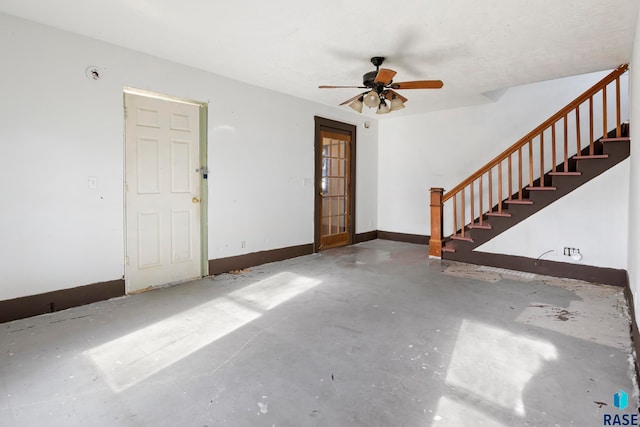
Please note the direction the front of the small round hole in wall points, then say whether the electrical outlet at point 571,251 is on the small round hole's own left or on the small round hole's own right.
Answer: on the small round hole's own left

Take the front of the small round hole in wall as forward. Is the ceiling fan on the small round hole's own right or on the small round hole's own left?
on the small round hole's own left

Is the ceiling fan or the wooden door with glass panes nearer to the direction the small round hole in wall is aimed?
the ceiling fan

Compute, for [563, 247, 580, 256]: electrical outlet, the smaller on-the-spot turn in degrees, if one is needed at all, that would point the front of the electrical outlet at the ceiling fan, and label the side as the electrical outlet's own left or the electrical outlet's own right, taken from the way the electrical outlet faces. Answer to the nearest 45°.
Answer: approximately 45° to the electrical outlet's own right
